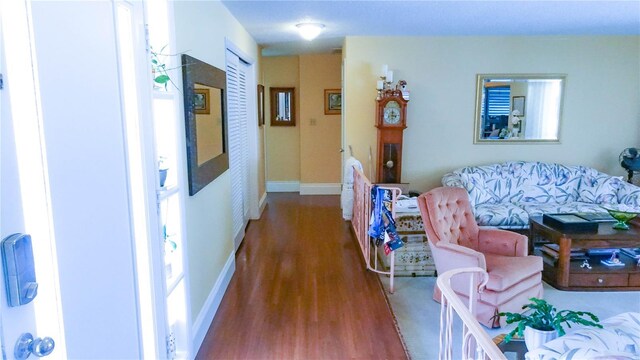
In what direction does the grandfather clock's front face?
toward the camera

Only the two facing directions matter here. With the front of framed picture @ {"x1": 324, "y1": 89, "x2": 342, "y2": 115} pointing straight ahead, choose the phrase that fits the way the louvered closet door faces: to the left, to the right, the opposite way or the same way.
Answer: to the left

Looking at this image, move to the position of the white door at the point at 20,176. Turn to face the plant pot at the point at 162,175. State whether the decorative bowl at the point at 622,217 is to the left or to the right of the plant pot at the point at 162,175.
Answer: right

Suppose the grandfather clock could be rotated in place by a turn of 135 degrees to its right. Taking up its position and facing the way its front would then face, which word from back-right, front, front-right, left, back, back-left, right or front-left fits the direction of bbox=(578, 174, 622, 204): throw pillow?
back-right

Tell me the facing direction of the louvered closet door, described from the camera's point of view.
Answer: facing to the right of the viewer

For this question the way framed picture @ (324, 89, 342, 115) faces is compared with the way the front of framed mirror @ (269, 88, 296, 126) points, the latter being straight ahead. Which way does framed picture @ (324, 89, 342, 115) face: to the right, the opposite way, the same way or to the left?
the same way

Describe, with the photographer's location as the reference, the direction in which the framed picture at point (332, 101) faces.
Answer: facing the viewer

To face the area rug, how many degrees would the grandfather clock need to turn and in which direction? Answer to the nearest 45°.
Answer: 0° — it already faces it

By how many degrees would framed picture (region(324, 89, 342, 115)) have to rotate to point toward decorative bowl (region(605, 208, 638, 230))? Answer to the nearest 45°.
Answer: approximately 45° to its left

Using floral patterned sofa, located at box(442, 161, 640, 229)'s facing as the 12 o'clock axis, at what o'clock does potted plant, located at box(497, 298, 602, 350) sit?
The potted plant is roughly at 12 o'clock from the floral patterned sofa.

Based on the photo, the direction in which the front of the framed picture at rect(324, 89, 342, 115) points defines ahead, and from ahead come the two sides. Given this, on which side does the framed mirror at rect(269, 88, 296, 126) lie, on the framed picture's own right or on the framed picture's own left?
on the framed picture's own right

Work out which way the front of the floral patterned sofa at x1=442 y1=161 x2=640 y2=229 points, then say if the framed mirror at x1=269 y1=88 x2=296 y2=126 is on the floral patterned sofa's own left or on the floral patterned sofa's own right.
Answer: on the floral patterned sofa's own right

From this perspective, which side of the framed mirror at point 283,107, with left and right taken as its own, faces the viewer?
front

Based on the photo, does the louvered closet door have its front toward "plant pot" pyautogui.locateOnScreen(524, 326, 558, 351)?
no

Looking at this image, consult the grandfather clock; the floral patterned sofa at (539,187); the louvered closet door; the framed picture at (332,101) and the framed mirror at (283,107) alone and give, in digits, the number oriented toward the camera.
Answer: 4

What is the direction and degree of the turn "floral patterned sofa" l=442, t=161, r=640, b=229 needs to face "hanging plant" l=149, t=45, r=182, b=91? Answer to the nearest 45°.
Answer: approximately 45° to its right
